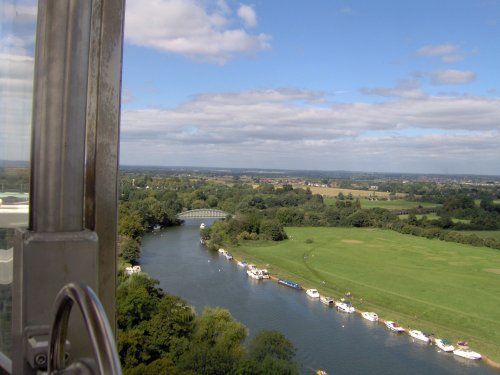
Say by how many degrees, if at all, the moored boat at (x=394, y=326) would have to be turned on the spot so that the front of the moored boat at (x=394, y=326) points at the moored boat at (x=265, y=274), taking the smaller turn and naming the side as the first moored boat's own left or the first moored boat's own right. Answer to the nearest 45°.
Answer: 0° — it already faces it

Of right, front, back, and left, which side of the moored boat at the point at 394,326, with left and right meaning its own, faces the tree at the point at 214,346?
left

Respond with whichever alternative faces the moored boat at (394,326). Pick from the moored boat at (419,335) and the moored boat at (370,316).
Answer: the moored boat at (419,335)

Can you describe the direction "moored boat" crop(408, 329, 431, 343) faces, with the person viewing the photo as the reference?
facing away from the viewer and to the left of the viewer

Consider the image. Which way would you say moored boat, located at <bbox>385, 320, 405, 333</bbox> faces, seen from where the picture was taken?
facing away from the viewer and to the left of the viewer

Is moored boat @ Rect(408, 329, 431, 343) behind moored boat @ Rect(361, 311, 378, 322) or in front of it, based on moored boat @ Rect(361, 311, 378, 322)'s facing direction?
behind

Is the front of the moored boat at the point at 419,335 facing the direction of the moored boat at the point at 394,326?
yes

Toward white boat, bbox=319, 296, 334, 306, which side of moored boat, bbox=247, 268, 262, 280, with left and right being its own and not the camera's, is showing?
back

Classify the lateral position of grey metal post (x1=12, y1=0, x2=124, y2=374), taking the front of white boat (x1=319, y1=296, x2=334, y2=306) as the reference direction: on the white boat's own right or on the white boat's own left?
on the white boat's own left

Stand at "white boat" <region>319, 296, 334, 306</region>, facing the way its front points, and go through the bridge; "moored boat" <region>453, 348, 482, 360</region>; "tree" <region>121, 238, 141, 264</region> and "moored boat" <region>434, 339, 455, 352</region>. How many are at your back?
2

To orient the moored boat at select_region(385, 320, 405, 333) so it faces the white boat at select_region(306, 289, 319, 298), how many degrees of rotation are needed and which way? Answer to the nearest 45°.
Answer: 0° — it already faces it

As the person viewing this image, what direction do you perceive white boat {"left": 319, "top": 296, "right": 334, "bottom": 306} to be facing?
facing away from the viewer and to the left of the viewer

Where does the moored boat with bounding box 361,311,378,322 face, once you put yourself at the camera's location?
facing away from the viewer and to the left of the viewer

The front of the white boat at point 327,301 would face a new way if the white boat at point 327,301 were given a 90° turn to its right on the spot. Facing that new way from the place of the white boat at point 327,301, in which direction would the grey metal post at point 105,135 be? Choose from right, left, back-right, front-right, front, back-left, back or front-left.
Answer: back-right

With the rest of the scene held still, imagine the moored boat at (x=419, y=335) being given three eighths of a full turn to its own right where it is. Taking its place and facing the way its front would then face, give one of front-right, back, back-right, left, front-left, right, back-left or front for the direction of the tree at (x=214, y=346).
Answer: back-right
